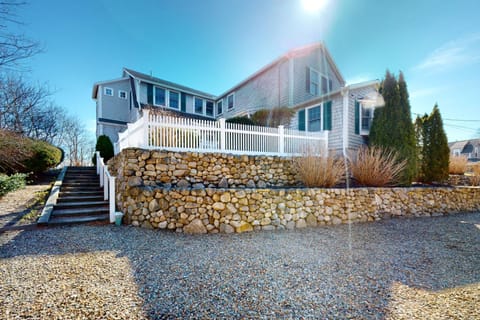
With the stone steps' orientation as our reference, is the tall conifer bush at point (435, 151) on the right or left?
on its left

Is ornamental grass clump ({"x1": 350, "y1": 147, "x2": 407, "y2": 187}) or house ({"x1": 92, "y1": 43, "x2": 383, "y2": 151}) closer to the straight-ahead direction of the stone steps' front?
the ornamental grass clump

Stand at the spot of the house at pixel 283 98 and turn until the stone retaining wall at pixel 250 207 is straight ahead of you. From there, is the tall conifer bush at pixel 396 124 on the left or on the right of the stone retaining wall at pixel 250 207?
left

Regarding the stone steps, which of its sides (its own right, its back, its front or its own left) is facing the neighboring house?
left

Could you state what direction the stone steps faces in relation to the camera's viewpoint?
facing the viewer

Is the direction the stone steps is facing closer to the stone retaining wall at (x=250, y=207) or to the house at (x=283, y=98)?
the stone retaining wall

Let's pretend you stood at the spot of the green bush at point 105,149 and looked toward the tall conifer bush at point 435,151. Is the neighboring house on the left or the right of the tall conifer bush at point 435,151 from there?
left

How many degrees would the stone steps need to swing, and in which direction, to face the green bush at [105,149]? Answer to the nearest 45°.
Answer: approximately 180°

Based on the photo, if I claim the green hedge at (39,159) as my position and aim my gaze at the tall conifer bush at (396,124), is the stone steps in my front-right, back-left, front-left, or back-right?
front-right

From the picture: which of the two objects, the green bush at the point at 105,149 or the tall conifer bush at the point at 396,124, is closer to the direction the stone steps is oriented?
the tall conifer bush
